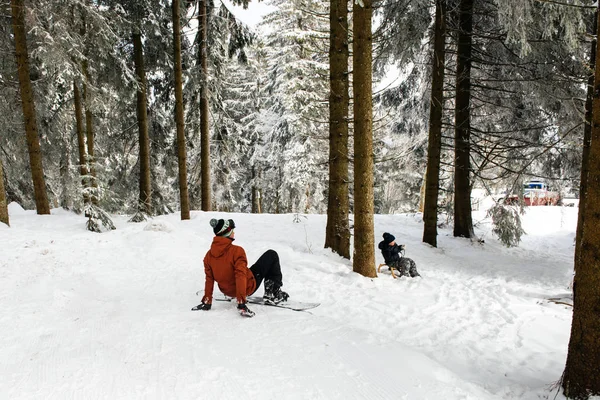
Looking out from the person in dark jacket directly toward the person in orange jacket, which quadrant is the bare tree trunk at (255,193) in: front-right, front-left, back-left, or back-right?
back-right

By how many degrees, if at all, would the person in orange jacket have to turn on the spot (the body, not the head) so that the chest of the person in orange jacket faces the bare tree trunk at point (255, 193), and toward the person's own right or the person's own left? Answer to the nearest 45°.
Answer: approximately 45° to the person's own left

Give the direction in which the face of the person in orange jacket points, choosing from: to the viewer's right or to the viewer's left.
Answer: to the viewer's right

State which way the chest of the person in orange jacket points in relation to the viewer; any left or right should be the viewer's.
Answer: facing away from the viewer and to the right of the viewer

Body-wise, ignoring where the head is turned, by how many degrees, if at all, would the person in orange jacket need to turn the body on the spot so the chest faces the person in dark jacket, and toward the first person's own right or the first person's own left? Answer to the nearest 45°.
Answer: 0° — they already face them
